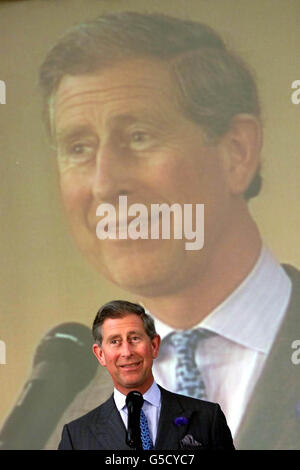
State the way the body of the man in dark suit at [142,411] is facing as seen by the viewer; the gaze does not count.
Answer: toward the camera
